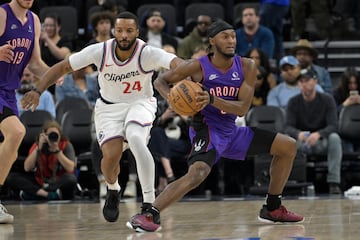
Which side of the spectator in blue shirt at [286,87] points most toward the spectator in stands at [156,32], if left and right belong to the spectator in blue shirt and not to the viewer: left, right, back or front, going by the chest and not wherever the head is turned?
right

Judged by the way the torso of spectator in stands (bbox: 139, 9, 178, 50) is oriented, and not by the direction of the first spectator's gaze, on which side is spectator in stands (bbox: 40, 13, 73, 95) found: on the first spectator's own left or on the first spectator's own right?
on the first spectator's own right

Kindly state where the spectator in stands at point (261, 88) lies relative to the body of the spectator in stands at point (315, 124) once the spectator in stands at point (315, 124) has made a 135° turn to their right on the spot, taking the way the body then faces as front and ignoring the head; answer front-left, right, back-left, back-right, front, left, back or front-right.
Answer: front

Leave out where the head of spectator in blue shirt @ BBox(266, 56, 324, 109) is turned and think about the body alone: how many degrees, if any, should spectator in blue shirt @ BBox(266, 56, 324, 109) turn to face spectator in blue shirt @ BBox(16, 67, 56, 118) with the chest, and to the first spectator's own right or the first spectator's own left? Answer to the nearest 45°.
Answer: approximately 90° to the first spectator's own right

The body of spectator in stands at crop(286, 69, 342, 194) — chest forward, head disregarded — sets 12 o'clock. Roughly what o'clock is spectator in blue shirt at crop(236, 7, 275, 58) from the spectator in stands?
The spectator in blue shirt is roughly at 5 o'clock from the spectator in stands.

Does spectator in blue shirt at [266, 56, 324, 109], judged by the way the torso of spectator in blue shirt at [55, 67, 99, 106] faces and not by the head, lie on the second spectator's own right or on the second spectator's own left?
on the second spectator's own left

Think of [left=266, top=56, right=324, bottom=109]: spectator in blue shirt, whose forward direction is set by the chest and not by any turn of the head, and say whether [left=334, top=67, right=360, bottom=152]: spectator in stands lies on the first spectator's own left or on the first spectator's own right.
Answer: on the first spectator's own left
